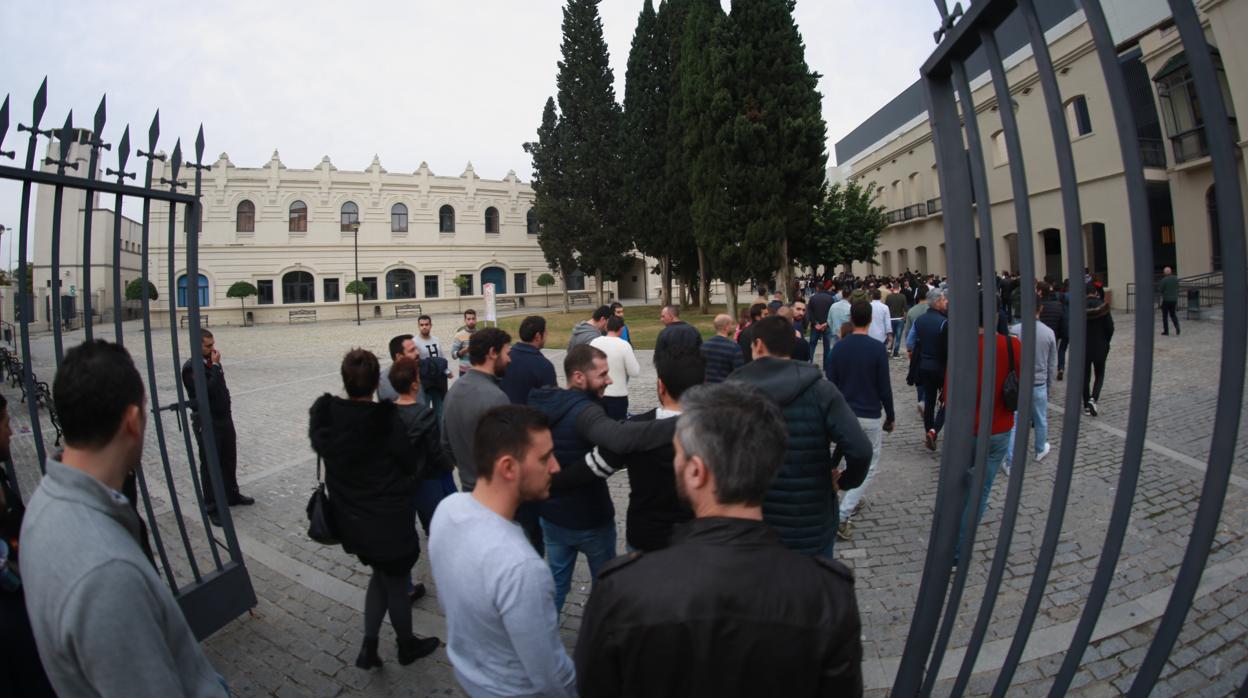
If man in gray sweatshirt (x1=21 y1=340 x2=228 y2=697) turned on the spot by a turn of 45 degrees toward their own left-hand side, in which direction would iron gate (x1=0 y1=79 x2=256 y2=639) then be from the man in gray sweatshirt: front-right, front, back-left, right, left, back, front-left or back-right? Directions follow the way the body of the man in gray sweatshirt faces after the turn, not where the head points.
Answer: front

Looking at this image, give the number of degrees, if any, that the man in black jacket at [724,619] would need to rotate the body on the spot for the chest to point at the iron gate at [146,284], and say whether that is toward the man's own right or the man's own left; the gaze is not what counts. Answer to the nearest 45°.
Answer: approximately 45° to the man's own left

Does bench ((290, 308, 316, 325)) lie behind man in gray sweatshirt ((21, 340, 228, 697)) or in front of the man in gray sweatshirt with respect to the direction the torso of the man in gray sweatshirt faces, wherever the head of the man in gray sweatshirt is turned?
in front

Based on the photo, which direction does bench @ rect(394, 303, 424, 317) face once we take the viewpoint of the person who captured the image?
facing the viewer

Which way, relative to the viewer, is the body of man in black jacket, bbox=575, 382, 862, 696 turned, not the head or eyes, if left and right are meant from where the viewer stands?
facing away from the viewer

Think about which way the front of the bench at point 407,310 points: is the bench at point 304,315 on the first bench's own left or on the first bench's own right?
on the first bench's own right

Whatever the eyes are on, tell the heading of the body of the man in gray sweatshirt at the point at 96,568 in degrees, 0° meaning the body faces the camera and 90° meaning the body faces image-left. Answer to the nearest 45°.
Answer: approximately 225°

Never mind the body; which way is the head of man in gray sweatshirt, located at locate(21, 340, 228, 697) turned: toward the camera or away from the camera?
away from the camera

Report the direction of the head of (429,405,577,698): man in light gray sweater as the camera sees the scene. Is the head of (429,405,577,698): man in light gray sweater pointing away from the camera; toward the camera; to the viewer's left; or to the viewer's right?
to the viewer's right

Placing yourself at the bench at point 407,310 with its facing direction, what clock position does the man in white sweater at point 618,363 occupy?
The man in white sweater is roughly at 12 o'clock from the bench.

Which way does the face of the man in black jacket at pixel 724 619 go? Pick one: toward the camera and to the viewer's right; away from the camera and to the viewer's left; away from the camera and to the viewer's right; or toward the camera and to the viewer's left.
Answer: away from the camera and to the viewer's left

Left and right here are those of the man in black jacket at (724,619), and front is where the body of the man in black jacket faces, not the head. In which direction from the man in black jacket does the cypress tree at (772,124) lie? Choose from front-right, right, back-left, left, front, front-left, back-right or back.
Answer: front

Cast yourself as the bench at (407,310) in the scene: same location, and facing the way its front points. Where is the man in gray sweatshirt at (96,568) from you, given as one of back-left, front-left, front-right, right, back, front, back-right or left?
front

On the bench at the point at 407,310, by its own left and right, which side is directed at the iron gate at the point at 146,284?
front

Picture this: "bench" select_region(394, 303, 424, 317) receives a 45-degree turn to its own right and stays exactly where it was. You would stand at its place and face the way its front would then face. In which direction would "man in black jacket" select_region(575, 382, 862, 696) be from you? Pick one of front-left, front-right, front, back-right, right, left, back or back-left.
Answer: front-left
